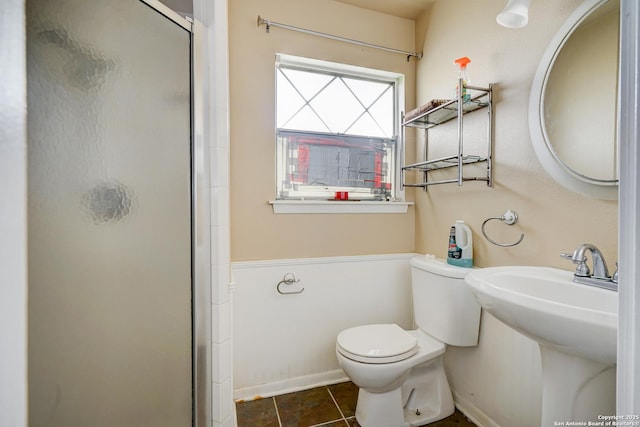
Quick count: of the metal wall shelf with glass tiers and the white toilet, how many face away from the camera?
0

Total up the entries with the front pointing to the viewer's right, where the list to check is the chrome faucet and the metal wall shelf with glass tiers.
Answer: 0

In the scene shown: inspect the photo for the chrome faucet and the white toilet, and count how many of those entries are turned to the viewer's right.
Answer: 0

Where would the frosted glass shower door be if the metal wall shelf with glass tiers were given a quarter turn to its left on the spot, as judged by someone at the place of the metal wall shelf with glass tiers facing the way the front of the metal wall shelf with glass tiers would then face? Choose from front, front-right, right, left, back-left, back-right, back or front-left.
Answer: right

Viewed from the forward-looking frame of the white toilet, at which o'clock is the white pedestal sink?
The white pedestal sink is roughly at 9 o'clock from the white toilet.

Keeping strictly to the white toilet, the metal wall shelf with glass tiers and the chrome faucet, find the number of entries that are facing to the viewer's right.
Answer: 0

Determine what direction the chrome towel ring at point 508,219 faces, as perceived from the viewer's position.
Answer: facing the viewer and to the left of the viewer

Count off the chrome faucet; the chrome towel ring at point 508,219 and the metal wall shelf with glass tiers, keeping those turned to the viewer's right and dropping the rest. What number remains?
0

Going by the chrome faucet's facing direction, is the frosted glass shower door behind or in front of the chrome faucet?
in front
